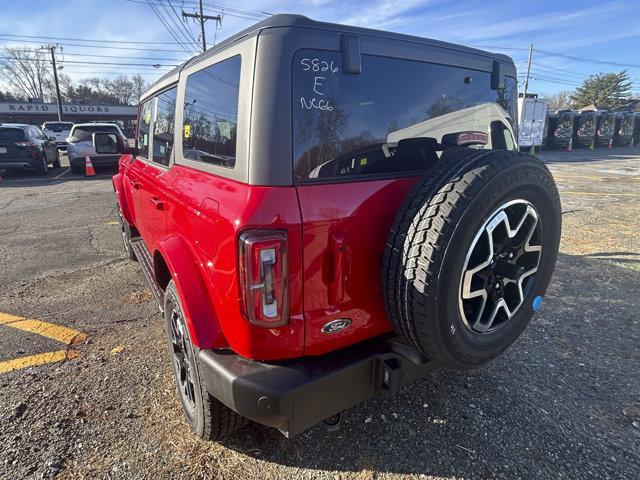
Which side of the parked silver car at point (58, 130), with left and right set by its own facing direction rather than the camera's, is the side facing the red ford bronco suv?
front

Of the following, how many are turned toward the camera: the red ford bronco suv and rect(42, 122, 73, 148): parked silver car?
1

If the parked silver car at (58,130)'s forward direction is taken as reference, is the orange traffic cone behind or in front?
in front

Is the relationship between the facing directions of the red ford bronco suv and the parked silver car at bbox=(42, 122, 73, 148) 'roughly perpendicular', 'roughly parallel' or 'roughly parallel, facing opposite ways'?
roughly parallel, facing opposite ways

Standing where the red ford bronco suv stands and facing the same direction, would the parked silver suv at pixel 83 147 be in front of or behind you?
in front

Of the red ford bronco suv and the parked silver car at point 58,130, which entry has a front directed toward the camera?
the parked silver car

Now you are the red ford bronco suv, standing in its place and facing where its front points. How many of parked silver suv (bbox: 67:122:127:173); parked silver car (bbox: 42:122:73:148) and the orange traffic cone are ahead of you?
3

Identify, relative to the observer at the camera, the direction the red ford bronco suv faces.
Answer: facing away from the viewer and to the left of the viewer

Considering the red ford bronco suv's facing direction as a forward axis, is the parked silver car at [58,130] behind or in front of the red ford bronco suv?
in front

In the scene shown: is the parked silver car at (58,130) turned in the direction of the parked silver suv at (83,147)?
yes

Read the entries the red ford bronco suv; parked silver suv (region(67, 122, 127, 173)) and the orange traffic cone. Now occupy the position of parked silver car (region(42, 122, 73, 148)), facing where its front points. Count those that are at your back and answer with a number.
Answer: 0
